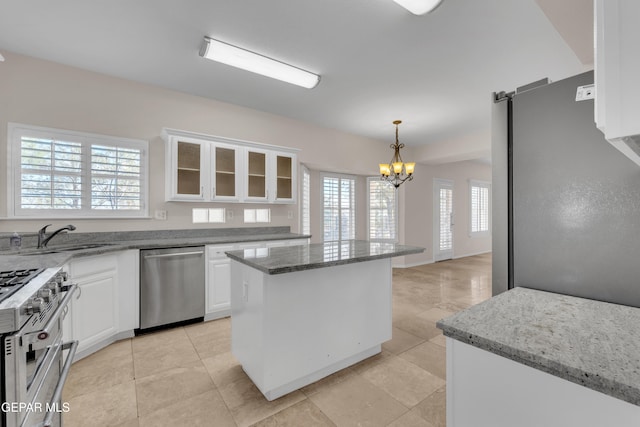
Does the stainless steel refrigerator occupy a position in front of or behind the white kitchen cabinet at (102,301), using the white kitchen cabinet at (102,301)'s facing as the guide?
in front

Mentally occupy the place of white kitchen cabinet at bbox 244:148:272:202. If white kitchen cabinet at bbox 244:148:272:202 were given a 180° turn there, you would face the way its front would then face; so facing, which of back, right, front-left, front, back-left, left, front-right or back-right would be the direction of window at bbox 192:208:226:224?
front-left

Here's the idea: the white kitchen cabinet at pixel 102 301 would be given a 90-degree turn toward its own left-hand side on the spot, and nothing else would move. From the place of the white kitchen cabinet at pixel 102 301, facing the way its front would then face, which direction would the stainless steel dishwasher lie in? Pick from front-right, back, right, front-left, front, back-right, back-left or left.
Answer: front-right

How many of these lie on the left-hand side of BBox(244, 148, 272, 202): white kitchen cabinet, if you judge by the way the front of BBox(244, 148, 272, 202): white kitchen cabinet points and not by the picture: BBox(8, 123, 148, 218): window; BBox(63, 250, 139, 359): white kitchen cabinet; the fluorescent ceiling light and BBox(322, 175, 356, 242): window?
1

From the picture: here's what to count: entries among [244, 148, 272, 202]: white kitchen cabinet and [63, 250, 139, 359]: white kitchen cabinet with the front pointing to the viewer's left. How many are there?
0

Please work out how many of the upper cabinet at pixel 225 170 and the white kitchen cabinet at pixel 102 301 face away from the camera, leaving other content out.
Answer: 0

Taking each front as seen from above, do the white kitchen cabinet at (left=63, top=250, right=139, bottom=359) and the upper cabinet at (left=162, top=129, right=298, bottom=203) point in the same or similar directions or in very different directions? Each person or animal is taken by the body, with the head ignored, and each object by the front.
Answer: same or similar directions

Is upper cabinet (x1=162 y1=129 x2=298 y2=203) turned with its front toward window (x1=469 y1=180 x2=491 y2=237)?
no

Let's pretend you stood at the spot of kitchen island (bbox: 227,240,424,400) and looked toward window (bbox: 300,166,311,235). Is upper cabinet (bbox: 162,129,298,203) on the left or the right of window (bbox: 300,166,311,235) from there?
left

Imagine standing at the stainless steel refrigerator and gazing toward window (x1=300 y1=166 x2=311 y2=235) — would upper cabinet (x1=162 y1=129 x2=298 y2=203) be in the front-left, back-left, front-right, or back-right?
front-left

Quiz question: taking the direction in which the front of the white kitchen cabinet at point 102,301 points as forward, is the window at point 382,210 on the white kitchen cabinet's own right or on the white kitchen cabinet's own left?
on the white kitchen cabinet's own left

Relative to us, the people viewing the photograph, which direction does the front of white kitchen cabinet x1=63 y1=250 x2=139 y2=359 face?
facing the viewer and to the right of the viewer

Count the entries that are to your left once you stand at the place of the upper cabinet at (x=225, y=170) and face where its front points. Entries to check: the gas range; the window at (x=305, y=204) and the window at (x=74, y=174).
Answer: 1

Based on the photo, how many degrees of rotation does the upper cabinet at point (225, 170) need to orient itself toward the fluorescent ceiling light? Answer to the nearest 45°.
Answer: approximately 45° to its right

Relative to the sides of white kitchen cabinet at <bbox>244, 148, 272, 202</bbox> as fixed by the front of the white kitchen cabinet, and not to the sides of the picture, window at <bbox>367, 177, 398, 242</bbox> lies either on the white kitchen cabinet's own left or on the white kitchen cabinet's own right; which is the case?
on the white kitchen cabinet's own left
